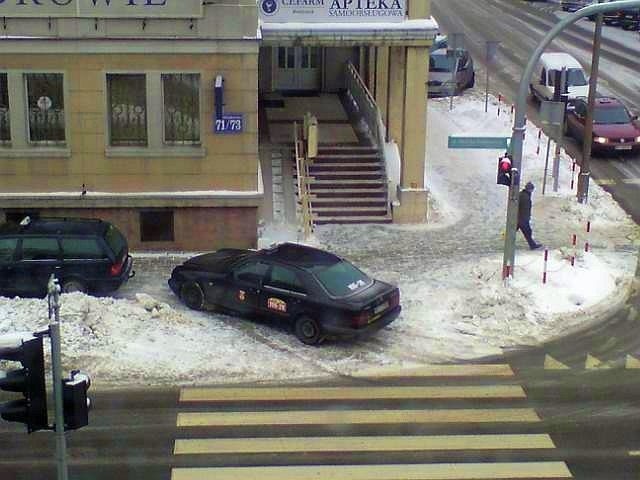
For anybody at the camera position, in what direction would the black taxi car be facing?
facing away from the viewer and to the left of the viewer

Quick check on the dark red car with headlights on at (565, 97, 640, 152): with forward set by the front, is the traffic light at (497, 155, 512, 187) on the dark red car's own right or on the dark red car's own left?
on the dark red car's own right

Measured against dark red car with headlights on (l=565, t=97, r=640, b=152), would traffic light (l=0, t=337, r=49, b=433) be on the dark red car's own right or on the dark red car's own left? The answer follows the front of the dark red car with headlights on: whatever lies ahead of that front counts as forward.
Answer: on the dark red car's own right

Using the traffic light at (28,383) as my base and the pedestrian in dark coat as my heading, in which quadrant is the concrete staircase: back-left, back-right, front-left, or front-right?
front-left

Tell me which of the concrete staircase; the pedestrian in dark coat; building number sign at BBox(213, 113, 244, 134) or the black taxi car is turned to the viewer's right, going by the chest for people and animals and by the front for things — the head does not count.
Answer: the pedestrian in dark coat

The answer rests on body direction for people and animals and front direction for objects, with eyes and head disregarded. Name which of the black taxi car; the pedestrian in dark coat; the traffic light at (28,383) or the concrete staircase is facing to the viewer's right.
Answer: the pedestrian in dark coat

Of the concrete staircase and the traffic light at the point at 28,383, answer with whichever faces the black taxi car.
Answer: the concrete staircase

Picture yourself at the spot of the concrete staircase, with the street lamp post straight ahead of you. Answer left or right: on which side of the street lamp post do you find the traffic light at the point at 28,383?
right

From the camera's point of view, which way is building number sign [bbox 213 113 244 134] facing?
toward the camera

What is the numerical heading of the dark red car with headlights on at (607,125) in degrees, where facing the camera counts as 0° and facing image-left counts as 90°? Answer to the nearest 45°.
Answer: approximately 315°

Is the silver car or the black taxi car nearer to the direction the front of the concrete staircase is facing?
the black taxi car

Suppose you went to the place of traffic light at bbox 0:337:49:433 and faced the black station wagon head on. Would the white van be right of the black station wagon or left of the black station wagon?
right

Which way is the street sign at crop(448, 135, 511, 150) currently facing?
toward the camera
